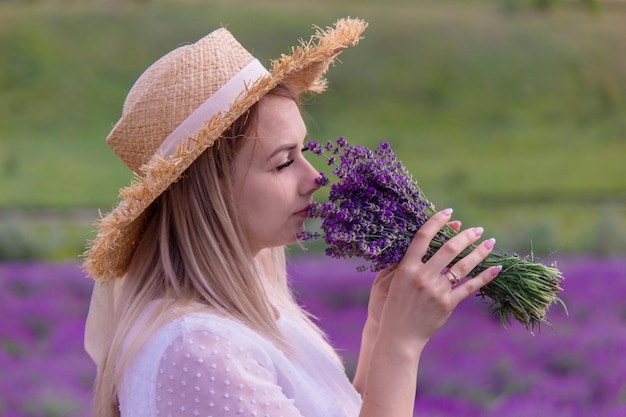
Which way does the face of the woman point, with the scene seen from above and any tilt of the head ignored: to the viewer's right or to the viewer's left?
to the viewer's right

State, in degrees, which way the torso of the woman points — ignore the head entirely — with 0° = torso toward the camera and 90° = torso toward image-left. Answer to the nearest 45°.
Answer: approximately 270°
